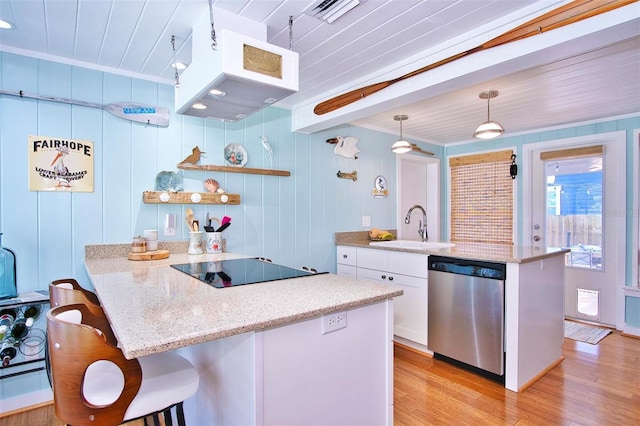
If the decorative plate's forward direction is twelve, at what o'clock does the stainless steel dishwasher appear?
The stainless steel dishwasher is roughly at 10 o'clock from the decorative plate.

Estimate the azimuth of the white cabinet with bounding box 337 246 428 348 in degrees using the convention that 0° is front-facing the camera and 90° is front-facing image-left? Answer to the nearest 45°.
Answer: approximately 45°

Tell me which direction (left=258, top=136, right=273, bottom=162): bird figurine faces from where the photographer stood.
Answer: facing to the left of the viewer

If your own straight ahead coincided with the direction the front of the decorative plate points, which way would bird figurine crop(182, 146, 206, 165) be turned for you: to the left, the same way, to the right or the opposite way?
to the left

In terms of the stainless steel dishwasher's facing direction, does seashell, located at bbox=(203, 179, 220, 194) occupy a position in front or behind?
in front

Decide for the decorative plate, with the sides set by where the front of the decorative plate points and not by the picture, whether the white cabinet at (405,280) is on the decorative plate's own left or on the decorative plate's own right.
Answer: on the decorative plate's own left

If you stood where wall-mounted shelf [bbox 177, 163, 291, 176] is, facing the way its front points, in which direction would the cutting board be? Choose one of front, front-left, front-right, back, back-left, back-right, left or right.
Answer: front-right

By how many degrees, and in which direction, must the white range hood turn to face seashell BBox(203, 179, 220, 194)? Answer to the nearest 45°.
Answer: approximately 135° to its left

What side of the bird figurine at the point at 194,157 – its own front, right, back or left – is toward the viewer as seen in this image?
right
